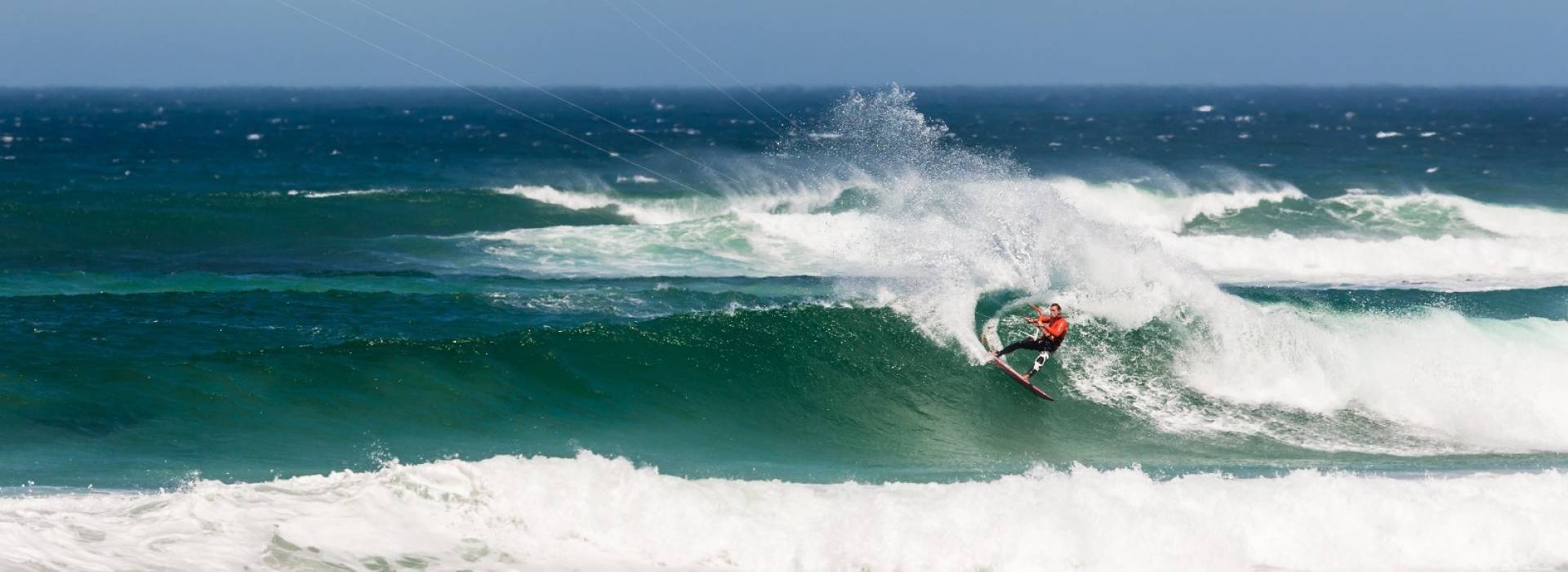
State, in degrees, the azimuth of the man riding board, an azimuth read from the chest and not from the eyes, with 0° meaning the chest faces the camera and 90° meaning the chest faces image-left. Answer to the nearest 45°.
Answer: approximately 90°
